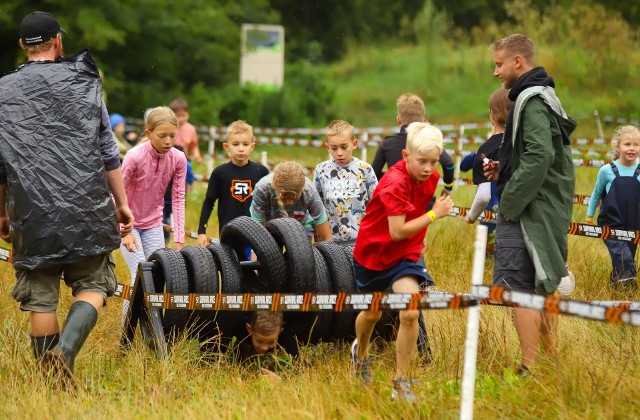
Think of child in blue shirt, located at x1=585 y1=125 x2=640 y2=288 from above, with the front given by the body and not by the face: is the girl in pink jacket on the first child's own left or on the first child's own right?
on the first child's own right

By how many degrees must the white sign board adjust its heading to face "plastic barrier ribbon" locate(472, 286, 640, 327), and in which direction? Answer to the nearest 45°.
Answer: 0° — it already faces it

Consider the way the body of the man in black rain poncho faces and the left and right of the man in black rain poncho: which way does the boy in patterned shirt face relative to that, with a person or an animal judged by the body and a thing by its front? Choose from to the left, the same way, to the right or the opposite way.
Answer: the opposite way

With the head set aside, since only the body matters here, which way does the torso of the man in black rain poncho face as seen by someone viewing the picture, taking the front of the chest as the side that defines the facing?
away from the camera

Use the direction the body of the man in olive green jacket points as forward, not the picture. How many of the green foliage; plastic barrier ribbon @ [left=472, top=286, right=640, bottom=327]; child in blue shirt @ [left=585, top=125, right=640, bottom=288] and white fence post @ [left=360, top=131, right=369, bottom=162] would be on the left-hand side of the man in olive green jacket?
1

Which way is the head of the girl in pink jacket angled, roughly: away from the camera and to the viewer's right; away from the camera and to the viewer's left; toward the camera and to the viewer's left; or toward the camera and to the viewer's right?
toward the camera and to the viewer's right

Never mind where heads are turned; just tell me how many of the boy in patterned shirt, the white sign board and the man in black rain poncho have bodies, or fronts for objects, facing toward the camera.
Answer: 2

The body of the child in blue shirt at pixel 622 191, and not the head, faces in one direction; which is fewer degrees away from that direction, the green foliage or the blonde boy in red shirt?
the blonde boy in red shirt

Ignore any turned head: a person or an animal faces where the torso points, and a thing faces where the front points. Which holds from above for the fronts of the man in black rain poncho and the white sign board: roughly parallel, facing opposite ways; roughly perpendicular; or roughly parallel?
roughly parallel, facing opposite ways

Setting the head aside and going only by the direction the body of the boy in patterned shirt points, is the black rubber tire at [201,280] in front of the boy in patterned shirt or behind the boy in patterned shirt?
in front

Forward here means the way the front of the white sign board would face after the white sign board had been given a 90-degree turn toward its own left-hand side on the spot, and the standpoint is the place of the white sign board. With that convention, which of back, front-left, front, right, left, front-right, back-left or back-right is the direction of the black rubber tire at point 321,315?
right

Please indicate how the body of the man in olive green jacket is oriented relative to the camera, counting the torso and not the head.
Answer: to the viewer's left

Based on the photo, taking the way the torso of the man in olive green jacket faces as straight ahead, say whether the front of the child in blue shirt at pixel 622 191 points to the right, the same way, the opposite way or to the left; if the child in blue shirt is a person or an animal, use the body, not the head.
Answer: to the left

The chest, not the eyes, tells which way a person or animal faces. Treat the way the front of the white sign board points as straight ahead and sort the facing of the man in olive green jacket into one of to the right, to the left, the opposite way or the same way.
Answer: to the right

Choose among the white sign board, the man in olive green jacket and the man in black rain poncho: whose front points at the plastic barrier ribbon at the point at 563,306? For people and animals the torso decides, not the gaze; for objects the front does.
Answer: the white sign board

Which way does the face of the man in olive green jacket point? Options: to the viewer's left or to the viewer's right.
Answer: to the viewer's left

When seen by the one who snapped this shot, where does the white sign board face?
facing the viewer

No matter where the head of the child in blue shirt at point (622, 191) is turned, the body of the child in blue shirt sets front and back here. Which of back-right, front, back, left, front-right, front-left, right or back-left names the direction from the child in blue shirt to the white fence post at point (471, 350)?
front
